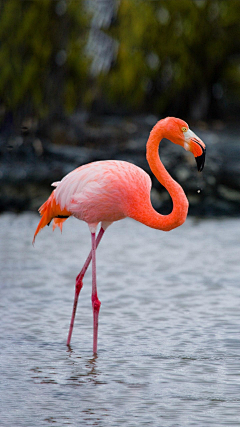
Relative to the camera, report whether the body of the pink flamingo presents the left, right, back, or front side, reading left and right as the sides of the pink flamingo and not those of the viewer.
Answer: right
